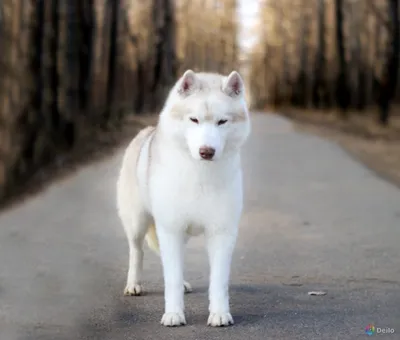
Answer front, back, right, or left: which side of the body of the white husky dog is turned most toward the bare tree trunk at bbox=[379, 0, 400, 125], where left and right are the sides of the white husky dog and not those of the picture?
back

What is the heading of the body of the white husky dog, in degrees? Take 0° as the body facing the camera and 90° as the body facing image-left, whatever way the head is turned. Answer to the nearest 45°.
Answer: approximately 0°

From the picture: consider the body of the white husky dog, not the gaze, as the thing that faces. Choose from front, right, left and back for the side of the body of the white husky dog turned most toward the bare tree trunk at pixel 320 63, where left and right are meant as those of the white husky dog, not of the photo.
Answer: back
